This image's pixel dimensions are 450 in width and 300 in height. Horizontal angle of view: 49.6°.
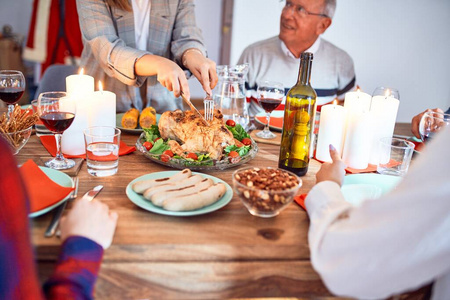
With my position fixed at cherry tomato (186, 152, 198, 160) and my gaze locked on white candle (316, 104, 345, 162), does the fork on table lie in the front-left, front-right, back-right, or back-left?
back-right

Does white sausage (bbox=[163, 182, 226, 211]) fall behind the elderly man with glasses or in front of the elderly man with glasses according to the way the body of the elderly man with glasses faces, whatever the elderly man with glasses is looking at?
in front

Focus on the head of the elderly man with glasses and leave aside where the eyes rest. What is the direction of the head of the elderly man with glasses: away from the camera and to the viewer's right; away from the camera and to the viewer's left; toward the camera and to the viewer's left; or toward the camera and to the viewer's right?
toward the camera and to the viewer's left

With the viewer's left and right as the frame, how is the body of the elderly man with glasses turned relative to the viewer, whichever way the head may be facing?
facing the viewer

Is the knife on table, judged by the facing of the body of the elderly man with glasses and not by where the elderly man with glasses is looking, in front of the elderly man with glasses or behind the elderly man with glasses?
in front

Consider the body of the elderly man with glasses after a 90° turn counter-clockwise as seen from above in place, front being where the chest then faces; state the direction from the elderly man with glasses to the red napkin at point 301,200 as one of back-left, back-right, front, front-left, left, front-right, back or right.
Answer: right

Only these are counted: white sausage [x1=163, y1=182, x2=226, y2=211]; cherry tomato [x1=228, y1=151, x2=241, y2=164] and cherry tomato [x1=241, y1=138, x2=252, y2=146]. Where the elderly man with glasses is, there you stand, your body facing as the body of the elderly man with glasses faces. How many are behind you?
0

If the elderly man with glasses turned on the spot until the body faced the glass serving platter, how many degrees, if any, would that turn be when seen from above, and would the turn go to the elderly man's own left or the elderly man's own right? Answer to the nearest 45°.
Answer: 0° — they already face it

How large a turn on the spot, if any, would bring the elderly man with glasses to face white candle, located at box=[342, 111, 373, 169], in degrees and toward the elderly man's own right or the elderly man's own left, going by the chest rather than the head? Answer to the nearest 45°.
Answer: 0° — they already face it

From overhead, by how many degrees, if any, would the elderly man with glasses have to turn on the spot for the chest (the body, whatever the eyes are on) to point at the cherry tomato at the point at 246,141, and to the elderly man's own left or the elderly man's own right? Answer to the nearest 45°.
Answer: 0° — they already face it

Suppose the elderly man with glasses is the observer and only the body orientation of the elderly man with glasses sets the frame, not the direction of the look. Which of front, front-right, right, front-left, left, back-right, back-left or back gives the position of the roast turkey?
front

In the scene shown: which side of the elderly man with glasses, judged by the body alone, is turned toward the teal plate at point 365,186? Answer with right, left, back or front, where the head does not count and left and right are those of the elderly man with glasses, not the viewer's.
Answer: front

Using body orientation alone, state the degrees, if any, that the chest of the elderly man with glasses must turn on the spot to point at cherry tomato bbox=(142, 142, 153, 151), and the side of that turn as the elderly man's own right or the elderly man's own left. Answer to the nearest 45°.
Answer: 0° — they already face it

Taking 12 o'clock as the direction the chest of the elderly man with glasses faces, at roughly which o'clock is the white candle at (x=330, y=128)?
The white candle is roughly at 12 o'clock from the elderly man with glasses.

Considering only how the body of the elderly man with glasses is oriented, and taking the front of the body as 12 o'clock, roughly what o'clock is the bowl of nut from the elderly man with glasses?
The bowl of nut is roughly at 12 o'clock from the elderly man with glasses.
